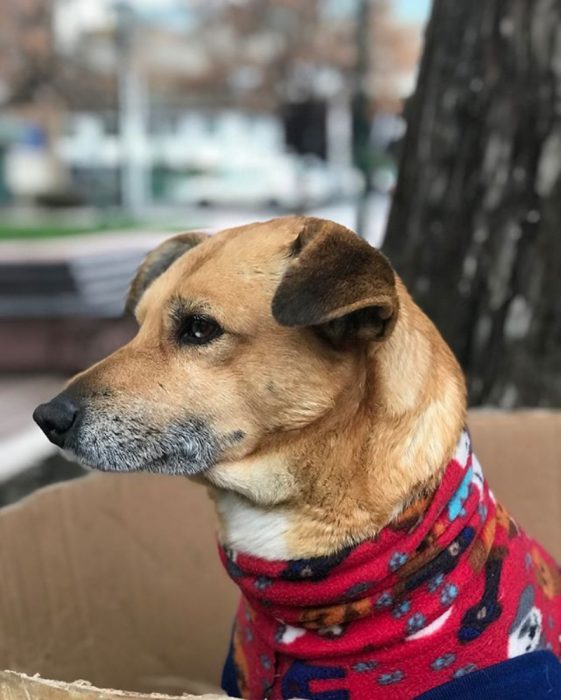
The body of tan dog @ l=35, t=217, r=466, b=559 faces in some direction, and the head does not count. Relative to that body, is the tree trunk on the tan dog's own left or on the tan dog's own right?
on the tan dog's own right

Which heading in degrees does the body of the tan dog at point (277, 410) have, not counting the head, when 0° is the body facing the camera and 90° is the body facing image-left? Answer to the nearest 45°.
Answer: approximately 90°
